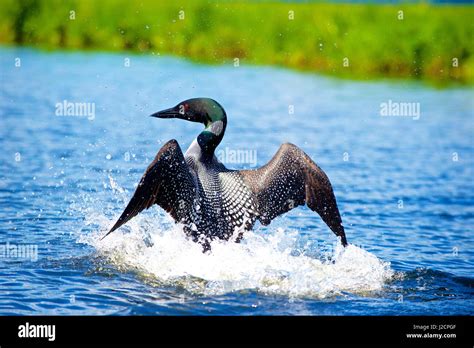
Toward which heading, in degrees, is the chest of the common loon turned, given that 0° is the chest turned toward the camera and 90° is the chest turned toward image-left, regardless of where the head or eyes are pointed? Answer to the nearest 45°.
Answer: approximately 135°
